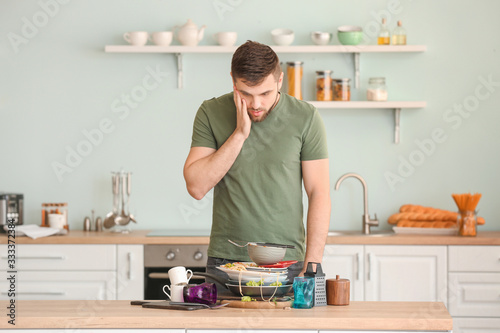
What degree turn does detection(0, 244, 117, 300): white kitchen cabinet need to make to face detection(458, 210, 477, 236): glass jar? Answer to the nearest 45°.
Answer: approximately 90° to its left

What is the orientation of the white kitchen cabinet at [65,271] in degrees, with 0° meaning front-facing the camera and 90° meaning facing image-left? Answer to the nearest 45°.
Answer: approximately 0°

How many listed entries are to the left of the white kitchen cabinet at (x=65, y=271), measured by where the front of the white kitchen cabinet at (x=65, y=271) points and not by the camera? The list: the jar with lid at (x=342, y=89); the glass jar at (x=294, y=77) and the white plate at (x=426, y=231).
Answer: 3

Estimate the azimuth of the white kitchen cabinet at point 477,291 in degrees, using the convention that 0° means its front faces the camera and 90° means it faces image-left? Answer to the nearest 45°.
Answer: approximately 0°

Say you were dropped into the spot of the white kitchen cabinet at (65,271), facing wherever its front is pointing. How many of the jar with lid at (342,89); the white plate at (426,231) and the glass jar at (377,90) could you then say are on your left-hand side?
3

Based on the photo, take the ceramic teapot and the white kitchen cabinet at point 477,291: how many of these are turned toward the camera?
1

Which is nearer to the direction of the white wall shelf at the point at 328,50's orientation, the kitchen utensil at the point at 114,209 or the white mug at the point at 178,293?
the white mug
